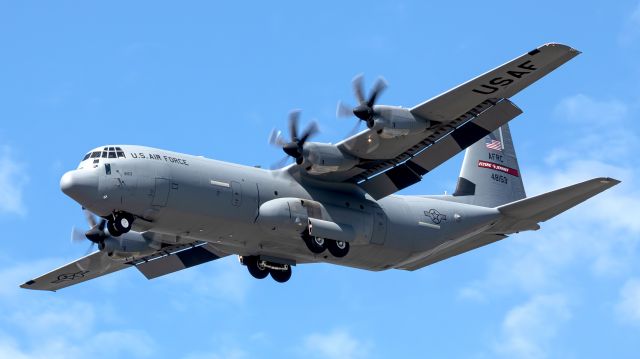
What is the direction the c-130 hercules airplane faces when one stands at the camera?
facing the viewer and to the left of the viewer
